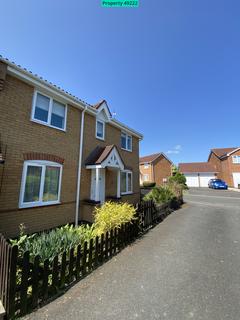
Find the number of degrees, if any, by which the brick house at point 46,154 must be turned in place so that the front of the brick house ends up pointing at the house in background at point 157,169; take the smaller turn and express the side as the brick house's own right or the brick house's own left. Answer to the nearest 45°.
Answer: approximately 90° to the brick house's own left

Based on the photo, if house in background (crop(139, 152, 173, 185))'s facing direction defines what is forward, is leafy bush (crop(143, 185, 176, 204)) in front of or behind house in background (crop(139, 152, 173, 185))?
in front

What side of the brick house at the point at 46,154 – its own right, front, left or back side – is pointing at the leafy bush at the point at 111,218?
front

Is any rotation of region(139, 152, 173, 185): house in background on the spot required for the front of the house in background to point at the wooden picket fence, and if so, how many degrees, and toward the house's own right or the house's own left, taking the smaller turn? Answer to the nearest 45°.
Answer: approximately 45° to the house's own left

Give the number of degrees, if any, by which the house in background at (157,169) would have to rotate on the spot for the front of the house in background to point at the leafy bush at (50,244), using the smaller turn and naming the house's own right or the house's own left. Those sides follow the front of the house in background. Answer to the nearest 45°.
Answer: approximately 45° to the house's own left

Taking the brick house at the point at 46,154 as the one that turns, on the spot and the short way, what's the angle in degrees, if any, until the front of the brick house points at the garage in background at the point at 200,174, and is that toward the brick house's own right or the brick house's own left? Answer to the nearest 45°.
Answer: approximately 90° to the brick house's own left

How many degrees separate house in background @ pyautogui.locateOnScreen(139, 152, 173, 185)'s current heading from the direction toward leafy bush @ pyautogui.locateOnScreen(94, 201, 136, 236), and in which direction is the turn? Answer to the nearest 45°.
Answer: approximately 45° to its left

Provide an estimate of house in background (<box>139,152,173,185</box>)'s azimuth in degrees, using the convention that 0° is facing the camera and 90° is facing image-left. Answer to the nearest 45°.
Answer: approximately 45°

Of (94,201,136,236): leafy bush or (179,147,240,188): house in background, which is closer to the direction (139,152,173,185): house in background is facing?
the leafy bush

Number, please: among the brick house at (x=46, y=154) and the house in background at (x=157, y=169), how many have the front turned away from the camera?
0

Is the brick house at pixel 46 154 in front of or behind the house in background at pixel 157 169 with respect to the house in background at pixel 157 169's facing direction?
in front
